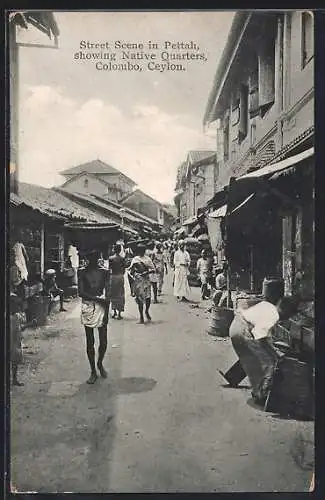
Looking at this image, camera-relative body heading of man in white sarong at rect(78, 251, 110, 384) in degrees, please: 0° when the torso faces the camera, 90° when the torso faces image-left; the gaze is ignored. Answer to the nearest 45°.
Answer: approximately 0°

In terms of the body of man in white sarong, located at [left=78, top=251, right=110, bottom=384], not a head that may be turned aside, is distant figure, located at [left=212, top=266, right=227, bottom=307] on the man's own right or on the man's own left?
on the man's own left

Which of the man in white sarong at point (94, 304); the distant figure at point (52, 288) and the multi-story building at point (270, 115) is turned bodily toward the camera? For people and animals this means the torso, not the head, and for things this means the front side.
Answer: the man in white sarong

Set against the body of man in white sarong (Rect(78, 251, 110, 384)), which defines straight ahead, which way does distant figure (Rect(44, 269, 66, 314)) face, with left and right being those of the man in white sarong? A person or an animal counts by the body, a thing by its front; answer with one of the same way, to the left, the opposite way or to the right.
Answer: to the left

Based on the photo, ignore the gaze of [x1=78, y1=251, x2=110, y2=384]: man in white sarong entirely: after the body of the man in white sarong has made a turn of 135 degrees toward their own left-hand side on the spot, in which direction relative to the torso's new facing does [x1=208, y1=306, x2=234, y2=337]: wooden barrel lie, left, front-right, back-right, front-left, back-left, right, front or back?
front-right

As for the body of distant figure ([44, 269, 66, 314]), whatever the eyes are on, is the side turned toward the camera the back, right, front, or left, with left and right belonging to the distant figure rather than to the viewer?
right

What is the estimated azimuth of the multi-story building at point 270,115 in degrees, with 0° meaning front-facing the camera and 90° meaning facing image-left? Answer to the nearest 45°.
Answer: approximately 90°
